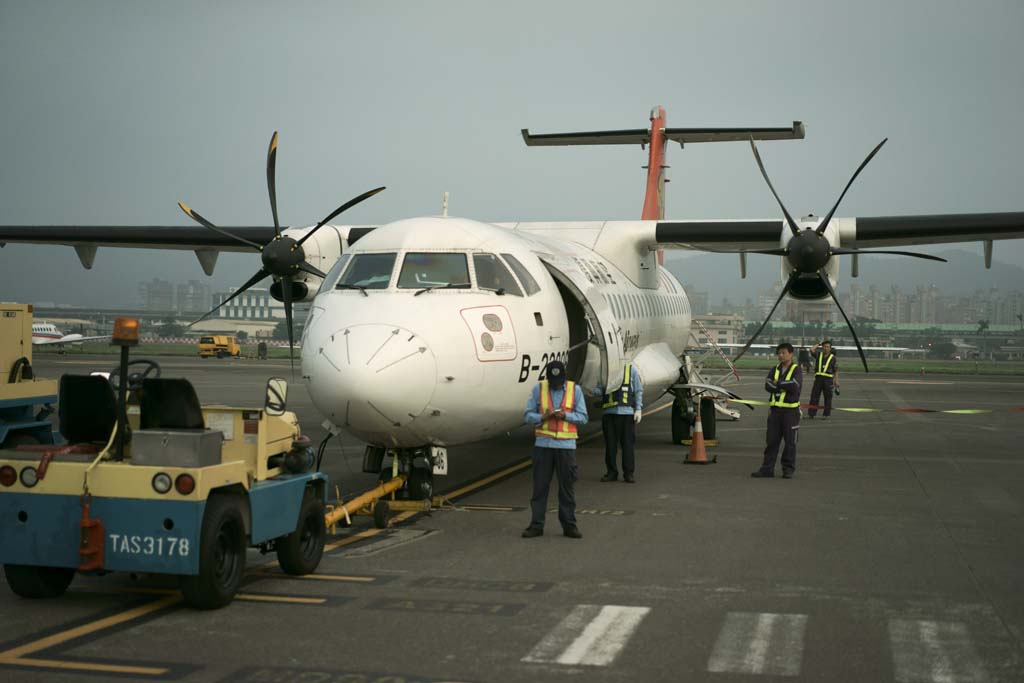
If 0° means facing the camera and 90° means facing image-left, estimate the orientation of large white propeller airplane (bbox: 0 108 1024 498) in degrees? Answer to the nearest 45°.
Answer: approximately 0°

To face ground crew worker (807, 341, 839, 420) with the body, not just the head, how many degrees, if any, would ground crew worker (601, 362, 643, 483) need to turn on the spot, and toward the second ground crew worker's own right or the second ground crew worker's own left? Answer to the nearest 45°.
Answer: approximately 135° to the second ground crew worker's own left

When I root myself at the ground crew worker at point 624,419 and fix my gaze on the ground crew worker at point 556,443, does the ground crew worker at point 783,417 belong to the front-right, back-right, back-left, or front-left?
back-left

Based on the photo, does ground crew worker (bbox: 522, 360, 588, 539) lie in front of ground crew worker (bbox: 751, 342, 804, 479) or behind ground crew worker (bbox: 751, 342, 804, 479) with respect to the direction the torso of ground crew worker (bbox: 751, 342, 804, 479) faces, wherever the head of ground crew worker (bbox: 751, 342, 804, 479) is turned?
in front

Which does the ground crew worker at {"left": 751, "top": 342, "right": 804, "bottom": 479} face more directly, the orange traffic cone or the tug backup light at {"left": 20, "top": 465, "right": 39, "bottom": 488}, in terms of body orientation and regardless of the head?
the tug backup light
